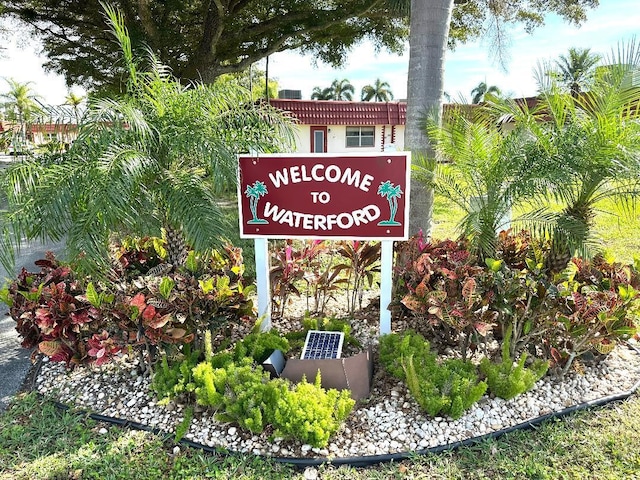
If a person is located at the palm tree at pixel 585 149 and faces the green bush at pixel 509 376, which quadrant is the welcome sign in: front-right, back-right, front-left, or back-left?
front-right

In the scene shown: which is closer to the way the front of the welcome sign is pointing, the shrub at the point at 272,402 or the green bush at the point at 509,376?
the shrub

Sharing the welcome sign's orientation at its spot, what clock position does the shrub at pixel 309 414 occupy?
The shrub is roughly at 12 o'clock from the welcome sign.

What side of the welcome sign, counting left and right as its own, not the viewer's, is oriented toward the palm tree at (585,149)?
left

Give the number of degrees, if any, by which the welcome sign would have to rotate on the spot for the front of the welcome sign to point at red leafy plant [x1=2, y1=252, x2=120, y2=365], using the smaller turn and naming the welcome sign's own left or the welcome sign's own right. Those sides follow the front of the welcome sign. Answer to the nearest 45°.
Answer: approximately 90° to the welcome sign's own right

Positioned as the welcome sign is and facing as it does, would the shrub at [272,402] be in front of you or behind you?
in front

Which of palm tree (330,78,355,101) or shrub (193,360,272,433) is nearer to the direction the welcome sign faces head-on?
the shrub

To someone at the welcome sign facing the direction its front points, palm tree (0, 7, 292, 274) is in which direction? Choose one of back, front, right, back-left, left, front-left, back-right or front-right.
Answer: right

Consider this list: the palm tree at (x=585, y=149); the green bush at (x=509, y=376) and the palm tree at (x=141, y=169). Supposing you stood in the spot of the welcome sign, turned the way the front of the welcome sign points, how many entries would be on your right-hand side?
1

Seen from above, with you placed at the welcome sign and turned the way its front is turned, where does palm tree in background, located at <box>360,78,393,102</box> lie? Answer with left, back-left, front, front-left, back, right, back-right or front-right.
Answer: back

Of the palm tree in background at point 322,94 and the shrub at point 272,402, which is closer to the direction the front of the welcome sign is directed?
the shrub

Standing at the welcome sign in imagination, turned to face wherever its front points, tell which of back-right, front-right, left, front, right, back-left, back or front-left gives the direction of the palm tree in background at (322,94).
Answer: back

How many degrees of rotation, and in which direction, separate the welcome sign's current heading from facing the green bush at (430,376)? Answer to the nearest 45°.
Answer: approximately 45° to its left

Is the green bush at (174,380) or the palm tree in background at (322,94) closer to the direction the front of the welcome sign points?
the green bush

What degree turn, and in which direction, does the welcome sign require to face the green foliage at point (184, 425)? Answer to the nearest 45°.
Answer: approximately 45° to its right

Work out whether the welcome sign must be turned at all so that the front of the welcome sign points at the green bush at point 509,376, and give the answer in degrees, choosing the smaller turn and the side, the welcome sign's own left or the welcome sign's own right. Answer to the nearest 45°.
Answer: approximately 45° to the welcome sign's own left

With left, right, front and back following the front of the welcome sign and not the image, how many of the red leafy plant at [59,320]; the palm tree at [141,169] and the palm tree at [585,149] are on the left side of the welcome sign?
1

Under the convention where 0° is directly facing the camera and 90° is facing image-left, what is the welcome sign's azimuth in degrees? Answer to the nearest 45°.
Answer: approximately 0°
